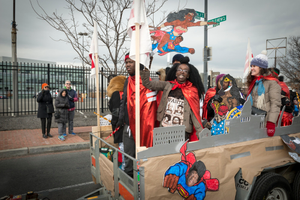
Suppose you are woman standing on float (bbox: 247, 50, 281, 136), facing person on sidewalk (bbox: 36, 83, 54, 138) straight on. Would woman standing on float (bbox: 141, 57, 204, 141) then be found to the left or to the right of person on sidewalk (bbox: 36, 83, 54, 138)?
left

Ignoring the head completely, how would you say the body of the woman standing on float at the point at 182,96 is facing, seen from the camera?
toward the camera

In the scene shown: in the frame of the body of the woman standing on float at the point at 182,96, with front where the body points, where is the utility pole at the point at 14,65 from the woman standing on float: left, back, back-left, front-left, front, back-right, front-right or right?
back-right

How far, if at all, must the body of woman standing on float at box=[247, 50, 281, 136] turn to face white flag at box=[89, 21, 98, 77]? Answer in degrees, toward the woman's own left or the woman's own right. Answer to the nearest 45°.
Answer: approximately 45° to the woman's own right

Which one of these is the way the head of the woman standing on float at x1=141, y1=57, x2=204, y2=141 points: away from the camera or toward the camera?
toward the camera

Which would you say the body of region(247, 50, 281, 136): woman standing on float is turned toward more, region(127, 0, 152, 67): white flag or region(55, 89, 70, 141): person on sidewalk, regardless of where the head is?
the white flag

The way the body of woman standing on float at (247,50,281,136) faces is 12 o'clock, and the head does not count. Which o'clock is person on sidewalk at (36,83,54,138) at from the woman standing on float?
The person on sidewalk is roughly at 2 o'clock from the woman standing on float.

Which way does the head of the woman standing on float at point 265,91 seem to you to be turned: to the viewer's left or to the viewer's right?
to the viewer's left

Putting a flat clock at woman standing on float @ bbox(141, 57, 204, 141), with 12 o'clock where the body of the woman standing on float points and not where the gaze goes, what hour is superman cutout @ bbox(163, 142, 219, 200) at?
The superman cutout is roughly at 12 o'clock from the woman standing on float.

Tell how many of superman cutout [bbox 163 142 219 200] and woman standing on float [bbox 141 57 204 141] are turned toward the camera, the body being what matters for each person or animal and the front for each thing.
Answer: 2
